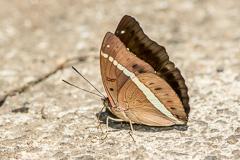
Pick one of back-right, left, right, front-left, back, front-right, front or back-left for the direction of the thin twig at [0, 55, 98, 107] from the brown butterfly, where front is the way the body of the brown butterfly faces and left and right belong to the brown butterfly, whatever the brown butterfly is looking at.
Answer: front-right

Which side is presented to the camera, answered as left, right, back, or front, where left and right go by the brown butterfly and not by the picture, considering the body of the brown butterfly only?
left
